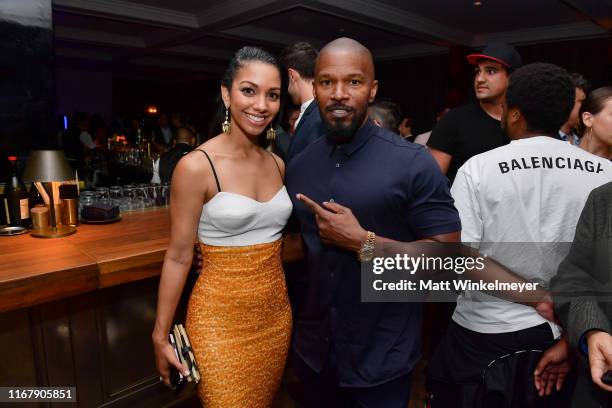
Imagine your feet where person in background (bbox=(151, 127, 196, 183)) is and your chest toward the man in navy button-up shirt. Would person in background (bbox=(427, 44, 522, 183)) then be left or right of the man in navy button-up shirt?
left

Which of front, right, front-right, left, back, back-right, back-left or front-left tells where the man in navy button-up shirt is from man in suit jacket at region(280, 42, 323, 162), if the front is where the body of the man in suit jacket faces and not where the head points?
left

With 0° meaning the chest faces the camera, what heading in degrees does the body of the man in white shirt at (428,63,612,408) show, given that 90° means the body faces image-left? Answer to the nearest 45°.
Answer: approximately 135°

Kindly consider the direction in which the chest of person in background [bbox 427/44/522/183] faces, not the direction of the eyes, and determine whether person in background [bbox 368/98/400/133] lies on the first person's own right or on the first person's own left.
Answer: on the first person's own right

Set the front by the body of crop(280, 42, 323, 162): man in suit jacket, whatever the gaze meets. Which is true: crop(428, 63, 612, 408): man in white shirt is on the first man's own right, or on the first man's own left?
on the first man's own left

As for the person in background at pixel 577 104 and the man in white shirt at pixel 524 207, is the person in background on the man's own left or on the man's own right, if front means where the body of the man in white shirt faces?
on the man's own right
